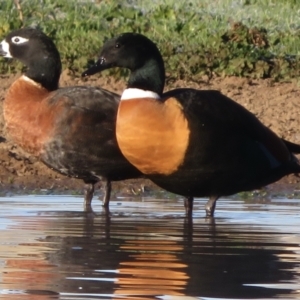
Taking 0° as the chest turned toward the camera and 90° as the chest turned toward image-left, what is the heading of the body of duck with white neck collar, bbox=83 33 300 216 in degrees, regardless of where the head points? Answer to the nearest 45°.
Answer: approximately 90°
